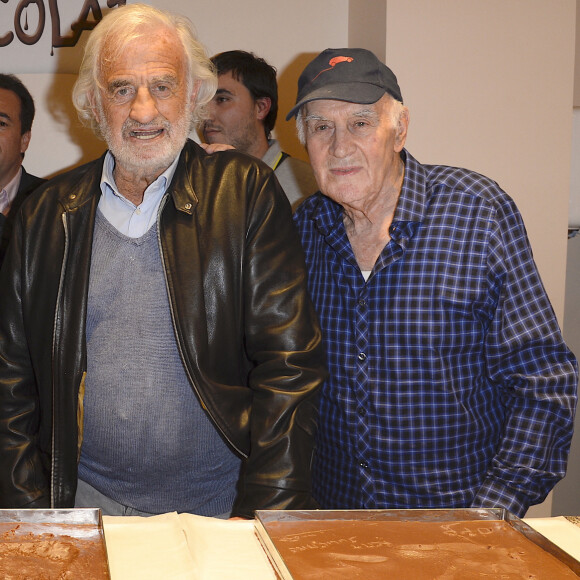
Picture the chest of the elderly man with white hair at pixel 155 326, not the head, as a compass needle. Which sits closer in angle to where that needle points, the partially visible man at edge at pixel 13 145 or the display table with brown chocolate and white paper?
the display table with brown chocolate and white paper

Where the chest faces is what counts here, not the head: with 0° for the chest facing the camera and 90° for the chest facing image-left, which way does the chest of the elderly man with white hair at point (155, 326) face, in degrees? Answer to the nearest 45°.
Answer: approximately 0°

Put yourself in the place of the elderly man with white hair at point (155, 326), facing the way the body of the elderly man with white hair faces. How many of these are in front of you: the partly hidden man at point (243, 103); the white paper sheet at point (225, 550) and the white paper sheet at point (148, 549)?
2

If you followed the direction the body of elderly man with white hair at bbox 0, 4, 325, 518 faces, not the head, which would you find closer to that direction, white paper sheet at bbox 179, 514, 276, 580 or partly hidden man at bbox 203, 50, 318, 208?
the white paper sheet

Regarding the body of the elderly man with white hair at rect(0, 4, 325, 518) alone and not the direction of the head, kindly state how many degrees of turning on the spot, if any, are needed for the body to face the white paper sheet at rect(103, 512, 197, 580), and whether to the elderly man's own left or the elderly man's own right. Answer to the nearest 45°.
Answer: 0° — they already face it

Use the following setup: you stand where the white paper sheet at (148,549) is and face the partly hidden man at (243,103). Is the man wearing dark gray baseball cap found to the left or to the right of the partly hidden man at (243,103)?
right

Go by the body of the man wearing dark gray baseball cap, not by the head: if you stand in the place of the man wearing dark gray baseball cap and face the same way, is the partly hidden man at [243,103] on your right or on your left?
on your right

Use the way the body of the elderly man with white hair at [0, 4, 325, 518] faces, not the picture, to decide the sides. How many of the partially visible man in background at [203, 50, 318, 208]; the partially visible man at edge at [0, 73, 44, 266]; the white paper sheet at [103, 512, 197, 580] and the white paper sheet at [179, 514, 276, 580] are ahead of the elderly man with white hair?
2

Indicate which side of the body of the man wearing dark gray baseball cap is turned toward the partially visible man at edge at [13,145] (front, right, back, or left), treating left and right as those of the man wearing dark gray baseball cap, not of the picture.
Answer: right

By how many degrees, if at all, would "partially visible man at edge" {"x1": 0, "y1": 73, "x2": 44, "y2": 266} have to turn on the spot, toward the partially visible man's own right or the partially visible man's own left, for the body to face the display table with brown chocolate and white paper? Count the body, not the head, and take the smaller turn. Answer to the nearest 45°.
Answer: approximately 45° to the partially visible man's own left

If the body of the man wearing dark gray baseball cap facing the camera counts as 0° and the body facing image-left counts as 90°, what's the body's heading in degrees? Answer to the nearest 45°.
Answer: approximately 45°
